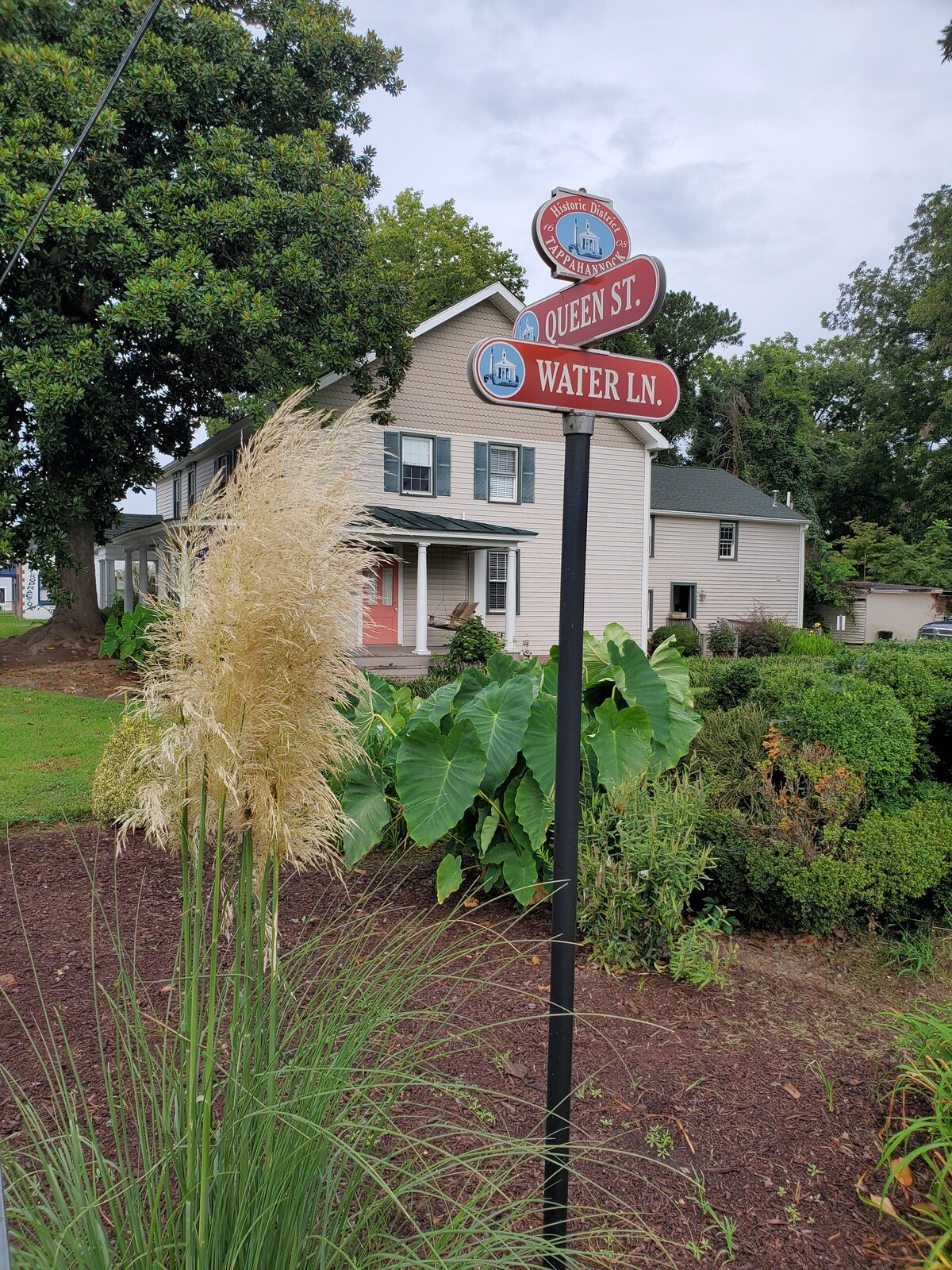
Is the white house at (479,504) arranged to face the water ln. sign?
yes

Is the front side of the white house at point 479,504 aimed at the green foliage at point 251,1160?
yes

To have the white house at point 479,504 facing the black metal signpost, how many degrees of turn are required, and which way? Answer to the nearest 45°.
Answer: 0° — it already faces it

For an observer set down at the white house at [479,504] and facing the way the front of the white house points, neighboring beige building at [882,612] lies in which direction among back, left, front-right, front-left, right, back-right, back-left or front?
back-left

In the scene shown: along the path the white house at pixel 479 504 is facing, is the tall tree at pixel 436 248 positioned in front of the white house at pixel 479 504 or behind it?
behind

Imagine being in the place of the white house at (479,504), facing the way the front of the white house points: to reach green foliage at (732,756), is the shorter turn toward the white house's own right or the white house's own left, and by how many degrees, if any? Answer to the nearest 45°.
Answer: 0° — it already faces it

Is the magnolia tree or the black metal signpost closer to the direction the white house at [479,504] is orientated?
the black metal signpost

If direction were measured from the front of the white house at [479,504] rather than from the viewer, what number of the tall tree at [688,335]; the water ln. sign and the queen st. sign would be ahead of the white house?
2

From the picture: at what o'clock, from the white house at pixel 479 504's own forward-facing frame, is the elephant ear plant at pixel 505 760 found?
The elephant ear plant is roughly at 12 o'clock from the white house.

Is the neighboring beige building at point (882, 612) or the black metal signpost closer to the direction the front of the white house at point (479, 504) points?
the black metal signpost

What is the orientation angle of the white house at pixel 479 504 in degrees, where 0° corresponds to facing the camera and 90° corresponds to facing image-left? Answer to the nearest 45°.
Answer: approximately 0°
